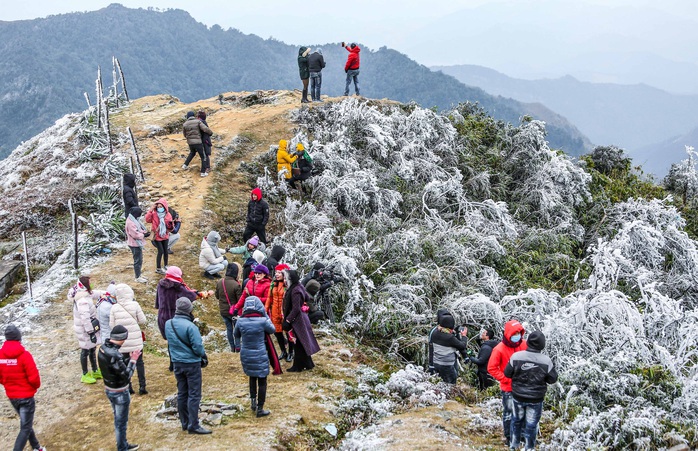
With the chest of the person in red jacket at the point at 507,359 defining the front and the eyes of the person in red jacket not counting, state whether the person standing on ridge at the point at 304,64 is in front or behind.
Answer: behind

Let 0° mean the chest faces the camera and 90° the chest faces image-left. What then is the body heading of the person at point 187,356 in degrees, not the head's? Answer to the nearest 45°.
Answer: approximately 225°

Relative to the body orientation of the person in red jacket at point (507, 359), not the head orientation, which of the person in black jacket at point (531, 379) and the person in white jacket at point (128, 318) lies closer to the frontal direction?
the person in black jacket

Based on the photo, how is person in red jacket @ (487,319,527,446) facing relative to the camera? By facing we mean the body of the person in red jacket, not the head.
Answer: toward the camera

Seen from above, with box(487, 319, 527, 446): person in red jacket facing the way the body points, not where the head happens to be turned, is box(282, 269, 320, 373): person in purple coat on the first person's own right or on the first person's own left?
on the first person's own right

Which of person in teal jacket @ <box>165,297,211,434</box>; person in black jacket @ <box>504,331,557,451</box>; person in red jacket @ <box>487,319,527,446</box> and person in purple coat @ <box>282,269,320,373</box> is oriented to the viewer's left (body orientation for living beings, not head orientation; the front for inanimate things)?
the person in purple coat

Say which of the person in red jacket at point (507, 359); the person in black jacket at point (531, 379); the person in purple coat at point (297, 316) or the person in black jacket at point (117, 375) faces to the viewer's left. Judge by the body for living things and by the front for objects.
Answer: the person in purple coat

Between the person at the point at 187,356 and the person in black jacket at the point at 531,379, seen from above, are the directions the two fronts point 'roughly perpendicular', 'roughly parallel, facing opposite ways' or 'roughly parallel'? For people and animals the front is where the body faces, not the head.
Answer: roughly parallel

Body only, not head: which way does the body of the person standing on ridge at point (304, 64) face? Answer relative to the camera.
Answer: to the viewer's right

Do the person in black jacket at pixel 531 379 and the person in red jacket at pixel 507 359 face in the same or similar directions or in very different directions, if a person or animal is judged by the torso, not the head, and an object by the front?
very different directions

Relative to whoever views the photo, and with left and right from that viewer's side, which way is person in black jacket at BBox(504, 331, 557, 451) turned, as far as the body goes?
facing away from the viewer

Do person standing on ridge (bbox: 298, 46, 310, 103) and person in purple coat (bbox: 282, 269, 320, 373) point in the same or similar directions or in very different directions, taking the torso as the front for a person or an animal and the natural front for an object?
very different directions

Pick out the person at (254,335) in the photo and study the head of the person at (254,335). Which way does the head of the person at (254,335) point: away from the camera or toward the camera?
away from the camera

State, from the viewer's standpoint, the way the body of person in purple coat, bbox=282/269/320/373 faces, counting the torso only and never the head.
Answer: to the viewer's left
